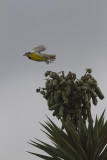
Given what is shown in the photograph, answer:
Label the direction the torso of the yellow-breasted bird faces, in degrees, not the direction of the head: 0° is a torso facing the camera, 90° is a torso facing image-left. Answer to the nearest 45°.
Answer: approximately 90°
